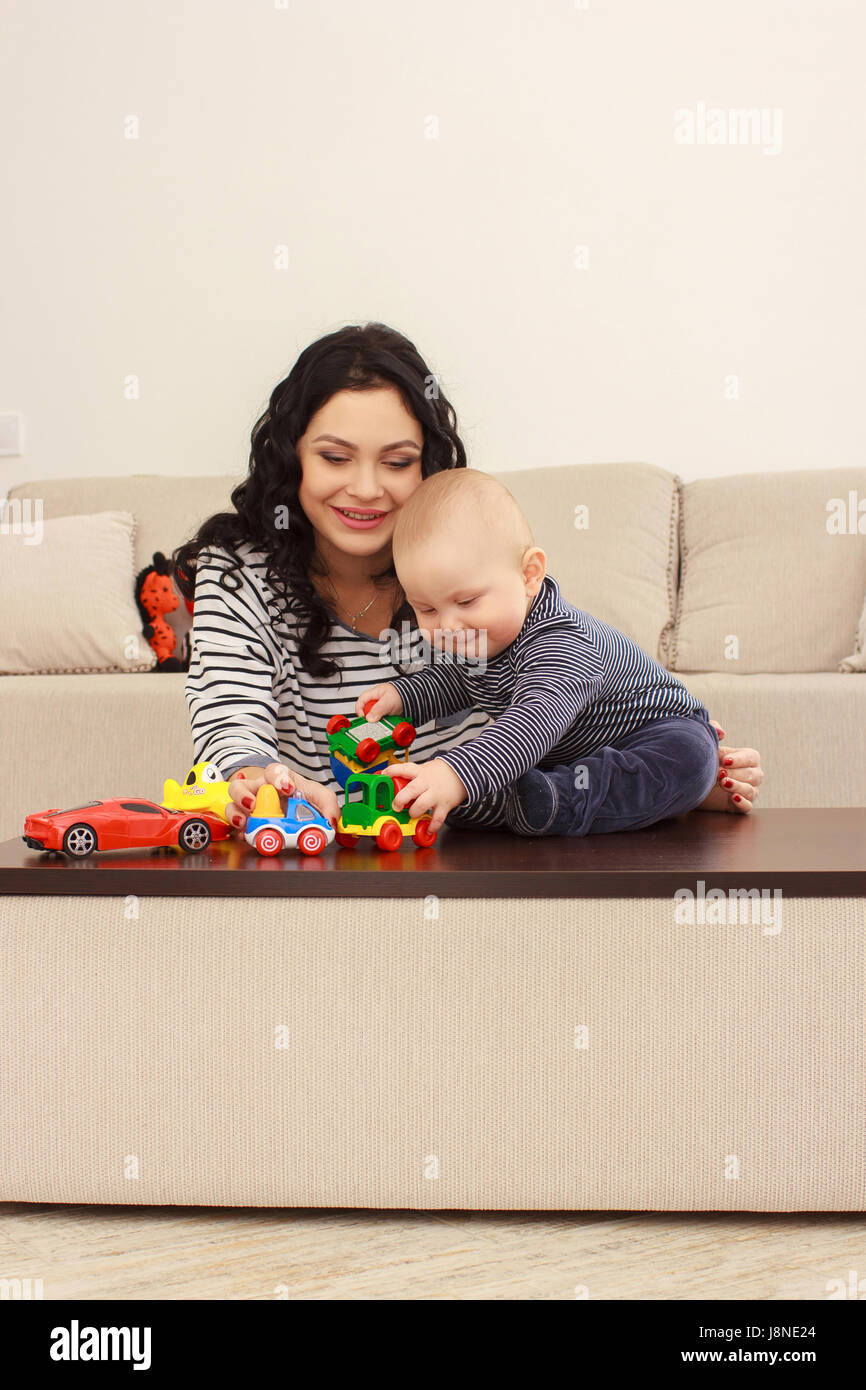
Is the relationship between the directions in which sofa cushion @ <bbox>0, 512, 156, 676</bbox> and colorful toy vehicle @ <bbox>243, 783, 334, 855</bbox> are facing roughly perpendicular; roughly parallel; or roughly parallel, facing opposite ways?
roughly perpendicular

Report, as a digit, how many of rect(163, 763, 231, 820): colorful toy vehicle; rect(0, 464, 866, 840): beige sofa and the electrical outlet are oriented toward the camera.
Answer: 2

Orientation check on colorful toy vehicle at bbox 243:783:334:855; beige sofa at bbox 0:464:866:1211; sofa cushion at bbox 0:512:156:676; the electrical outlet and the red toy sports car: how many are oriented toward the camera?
3

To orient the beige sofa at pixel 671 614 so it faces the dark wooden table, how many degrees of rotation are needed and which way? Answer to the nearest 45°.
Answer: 0° — it already faces it
